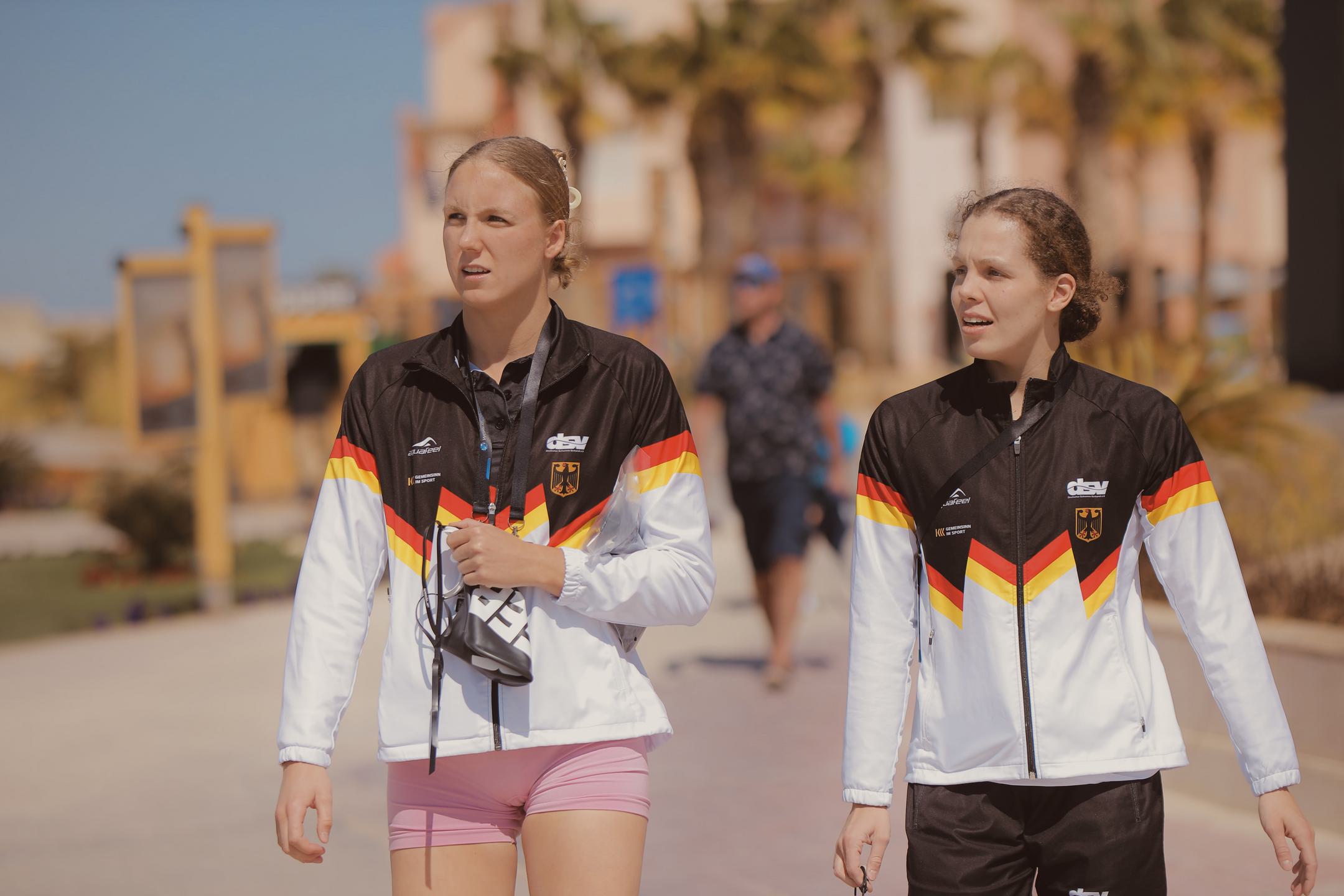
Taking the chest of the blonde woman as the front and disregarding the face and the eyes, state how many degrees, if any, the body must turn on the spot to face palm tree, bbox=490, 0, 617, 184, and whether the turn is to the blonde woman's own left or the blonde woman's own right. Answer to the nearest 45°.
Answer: approximately 180°

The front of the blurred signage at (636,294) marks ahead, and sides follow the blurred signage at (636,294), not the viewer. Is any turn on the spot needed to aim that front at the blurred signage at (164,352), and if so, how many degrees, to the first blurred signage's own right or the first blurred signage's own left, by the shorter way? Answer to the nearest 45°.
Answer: approximately 45° to the first blurred signage's own right

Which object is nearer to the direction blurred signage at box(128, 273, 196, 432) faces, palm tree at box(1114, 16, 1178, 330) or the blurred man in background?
the blurred man in background

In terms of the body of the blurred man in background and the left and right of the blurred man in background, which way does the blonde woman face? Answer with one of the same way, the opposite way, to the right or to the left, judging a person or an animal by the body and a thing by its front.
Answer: the same way

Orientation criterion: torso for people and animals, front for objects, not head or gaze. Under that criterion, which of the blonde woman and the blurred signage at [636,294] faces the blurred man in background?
the blurred signage

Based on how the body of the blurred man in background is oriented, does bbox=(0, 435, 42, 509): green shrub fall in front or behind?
behind

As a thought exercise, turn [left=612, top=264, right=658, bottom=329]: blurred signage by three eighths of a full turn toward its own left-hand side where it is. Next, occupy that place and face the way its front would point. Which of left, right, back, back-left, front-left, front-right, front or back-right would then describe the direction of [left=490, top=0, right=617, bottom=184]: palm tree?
front-left

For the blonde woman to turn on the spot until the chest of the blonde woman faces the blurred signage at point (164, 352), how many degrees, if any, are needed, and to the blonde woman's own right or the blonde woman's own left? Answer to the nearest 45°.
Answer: approximately 180°

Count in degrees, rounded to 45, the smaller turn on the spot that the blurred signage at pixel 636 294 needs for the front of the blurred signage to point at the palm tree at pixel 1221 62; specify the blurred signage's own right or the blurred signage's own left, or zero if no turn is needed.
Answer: approximately 135° to the blurred signage's own left

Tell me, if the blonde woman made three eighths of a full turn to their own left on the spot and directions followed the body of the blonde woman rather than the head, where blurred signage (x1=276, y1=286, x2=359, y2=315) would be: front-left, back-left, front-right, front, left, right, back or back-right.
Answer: front-left

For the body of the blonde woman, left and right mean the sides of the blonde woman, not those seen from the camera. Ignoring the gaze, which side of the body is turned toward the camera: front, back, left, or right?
front

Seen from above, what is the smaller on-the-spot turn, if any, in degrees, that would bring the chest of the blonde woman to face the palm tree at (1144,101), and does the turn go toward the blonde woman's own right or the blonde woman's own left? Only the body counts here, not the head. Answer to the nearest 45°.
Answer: approximately 135° to the blonde woman's own left

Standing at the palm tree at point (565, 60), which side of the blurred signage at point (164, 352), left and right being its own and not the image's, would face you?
back

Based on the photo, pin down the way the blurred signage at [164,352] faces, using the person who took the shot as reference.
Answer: facing the viewer

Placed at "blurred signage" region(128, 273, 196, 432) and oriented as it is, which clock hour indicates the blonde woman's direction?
The blonde woman is roughly at 12 o'clock from the blurred signage.
